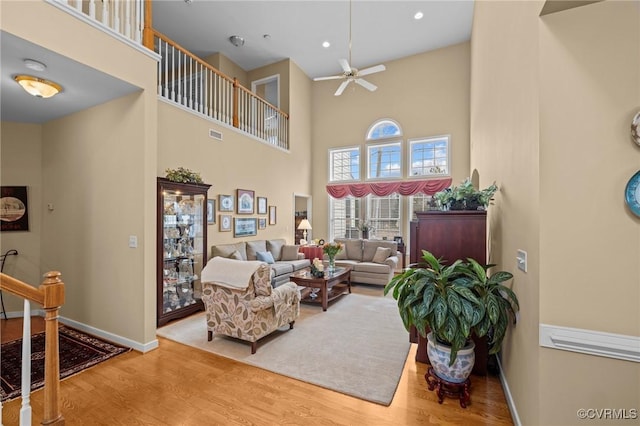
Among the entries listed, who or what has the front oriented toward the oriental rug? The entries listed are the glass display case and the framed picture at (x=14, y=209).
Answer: the framed picture

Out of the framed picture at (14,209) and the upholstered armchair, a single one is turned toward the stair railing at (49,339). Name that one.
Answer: the framed picture

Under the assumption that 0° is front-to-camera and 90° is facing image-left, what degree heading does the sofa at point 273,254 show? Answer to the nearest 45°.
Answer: approximately 315°

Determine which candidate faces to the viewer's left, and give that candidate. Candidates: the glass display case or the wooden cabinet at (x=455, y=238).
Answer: the wooden cabinet

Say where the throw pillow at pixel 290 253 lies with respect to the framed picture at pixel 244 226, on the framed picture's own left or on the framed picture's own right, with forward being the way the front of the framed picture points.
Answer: on the framed picture's own left

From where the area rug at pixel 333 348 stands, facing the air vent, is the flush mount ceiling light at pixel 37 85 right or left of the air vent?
left

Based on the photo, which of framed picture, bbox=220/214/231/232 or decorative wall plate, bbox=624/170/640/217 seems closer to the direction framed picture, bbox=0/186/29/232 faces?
the decorative wall plate
